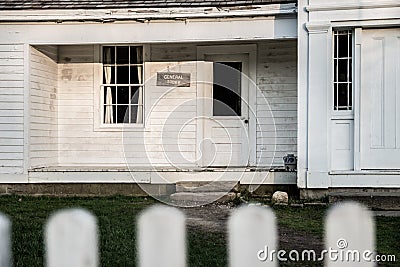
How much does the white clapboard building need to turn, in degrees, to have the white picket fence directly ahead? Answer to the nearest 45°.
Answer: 0° — it already faces it

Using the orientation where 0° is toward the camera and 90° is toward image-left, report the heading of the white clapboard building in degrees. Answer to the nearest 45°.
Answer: approximately 0°

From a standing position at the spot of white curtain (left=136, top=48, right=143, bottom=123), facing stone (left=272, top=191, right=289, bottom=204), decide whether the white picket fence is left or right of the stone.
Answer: right
